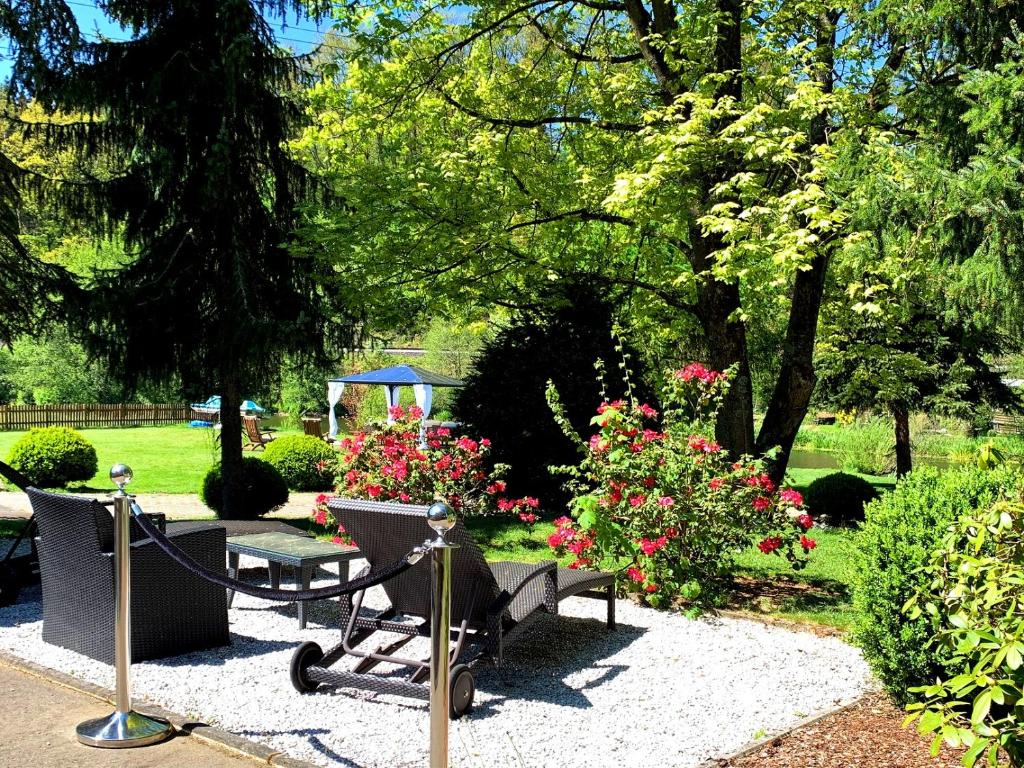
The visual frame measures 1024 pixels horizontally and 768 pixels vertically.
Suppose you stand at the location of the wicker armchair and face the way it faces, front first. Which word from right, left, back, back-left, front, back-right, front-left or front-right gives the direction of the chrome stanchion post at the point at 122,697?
back-right

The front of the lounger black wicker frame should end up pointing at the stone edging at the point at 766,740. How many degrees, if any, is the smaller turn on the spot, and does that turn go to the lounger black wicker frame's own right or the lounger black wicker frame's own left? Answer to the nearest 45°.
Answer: approximately 90° to the lounger black wicker frame's own right

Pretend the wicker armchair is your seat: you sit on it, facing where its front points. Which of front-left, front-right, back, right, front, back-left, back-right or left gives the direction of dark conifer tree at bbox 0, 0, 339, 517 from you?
front-left

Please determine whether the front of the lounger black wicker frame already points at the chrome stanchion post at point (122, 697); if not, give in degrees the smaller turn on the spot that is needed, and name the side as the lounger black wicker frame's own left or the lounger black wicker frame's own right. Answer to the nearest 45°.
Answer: approximately 180°

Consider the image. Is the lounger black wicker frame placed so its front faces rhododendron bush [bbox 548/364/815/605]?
yes

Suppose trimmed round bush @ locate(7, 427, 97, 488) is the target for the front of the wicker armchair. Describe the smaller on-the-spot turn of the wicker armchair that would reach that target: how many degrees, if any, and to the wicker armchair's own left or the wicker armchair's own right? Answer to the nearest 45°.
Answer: approximately 45° to the wicker armchair's own left

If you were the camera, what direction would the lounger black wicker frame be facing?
facing away from the viewer and to the right of the viewer

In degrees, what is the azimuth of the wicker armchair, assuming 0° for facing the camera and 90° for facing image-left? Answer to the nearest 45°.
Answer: approximately 225°

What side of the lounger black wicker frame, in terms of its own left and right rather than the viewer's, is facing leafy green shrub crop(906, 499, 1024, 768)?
right

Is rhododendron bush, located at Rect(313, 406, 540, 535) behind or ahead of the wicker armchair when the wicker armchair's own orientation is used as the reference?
ahead

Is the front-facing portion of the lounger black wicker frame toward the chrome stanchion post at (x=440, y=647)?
no

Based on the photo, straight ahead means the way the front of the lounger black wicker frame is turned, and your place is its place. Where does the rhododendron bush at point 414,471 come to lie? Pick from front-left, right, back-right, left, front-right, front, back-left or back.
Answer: front-left

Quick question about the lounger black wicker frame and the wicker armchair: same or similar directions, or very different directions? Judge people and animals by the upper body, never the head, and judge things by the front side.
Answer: same or similar directions

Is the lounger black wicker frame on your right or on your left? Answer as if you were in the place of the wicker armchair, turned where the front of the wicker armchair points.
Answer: on your right

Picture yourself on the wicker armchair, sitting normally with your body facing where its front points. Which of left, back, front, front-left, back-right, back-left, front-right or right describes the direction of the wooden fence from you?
front-left
